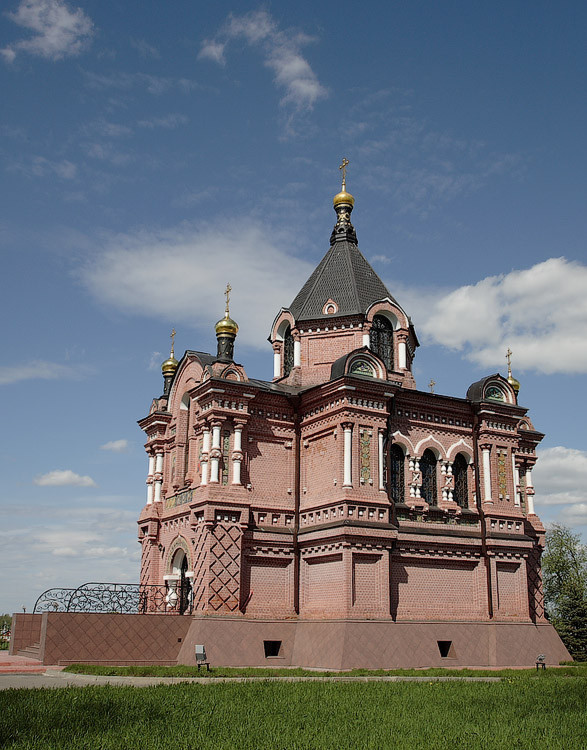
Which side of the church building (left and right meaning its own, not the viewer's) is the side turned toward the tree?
back

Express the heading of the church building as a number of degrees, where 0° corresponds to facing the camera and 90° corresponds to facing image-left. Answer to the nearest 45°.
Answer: approximately 45°
